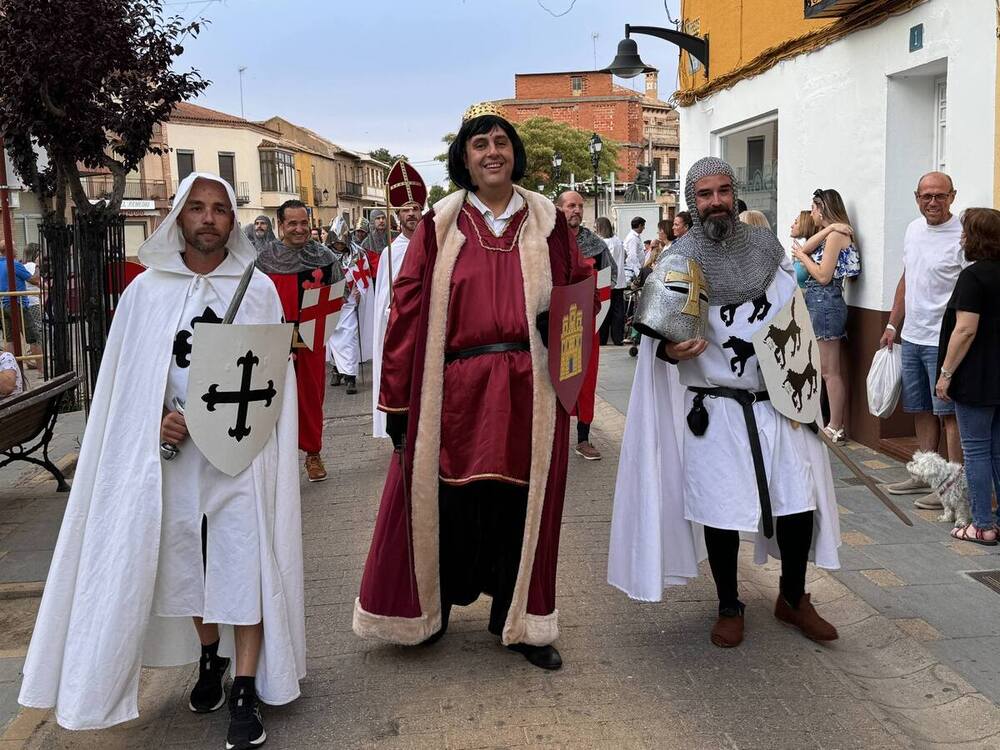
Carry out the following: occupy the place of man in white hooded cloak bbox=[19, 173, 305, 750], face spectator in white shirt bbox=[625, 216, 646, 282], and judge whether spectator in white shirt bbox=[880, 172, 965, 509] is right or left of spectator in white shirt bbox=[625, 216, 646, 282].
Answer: right

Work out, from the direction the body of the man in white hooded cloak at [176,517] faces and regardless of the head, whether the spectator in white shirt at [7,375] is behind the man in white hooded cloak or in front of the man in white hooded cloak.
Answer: behind

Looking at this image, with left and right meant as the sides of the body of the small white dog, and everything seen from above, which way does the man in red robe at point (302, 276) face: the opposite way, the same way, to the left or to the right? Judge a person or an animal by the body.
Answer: to the left

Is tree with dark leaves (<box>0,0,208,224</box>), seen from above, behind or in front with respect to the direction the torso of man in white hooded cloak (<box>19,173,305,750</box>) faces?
behind

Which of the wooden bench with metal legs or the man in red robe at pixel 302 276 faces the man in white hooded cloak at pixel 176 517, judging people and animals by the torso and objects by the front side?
the man in red robe

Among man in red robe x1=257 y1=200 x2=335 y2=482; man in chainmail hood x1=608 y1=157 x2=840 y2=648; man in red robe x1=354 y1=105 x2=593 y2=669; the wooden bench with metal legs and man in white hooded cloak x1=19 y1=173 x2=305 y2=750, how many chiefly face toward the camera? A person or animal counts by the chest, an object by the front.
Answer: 4

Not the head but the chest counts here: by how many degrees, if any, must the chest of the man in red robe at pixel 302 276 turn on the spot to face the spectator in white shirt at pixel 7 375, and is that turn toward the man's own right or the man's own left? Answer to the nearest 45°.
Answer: approximately 45° to the man's own right

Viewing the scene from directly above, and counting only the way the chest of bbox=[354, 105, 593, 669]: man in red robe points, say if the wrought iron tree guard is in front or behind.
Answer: behind

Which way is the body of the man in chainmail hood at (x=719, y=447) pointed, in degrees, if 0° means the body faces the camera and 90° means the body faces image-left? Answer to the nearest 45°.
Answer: approximately 0°

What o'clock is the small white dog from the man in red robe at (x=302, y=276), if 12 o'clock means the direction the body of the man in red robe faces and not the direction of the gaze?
The small white dog is roughly at 10 o'clock from the man in red robe.

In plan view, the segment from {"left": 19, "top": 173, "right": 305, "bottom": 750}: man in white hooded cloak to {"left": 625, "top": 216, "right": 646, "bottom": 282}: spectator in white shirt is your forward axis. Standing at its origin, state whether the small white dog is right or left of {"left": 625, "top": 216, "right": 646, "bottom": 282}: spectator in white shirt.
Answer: right

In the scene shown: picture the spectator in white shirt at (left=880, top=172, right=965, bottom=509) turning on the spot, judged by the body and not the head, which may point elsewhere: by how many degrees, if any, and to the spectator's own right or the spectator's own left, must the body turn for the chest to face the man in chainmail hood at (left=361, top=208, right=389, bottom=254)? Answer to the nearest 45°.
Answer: approximately 90° to the spectator's own right
